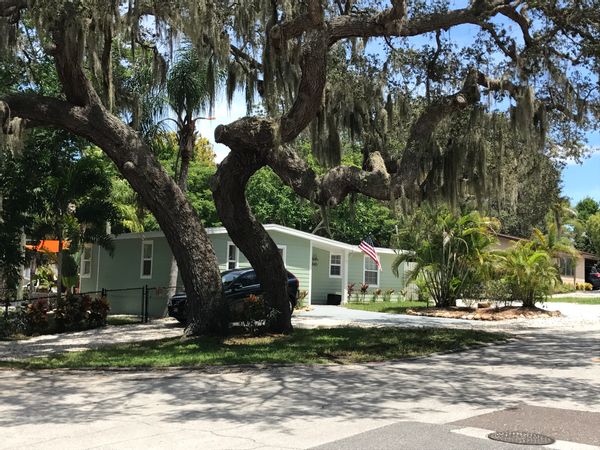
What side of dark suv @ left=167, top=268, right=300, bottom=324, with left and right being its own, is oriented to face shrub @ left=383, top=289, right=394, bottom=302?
back

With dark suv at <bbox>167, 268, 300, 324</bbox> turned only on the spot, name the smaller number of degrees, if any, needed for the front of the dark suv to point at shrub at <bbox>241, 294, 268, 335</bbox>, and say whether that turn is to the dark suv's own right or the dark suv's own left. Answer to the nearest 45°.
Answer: approximately 45° to the dark suv's own left

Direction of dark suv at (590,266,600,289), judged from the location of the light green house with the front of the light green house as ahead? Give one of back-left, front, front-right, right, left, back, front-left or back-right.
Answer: left

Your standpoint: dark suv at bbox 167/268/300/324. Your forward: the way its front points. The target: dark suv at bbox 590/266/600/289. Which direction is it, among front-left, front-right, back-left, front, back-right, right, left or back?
back

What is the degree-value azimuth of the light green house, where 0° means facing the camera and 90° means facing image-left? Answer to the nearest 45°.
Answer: approximately 315°

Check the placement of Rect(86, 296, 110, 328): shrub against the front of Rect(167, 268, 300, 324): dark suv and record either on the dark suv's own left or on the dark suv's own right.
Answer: on the dark suv's own right

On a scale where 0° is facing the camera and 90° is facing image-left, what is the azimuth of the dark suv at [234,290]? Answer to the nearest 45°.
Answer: approximately 45°
